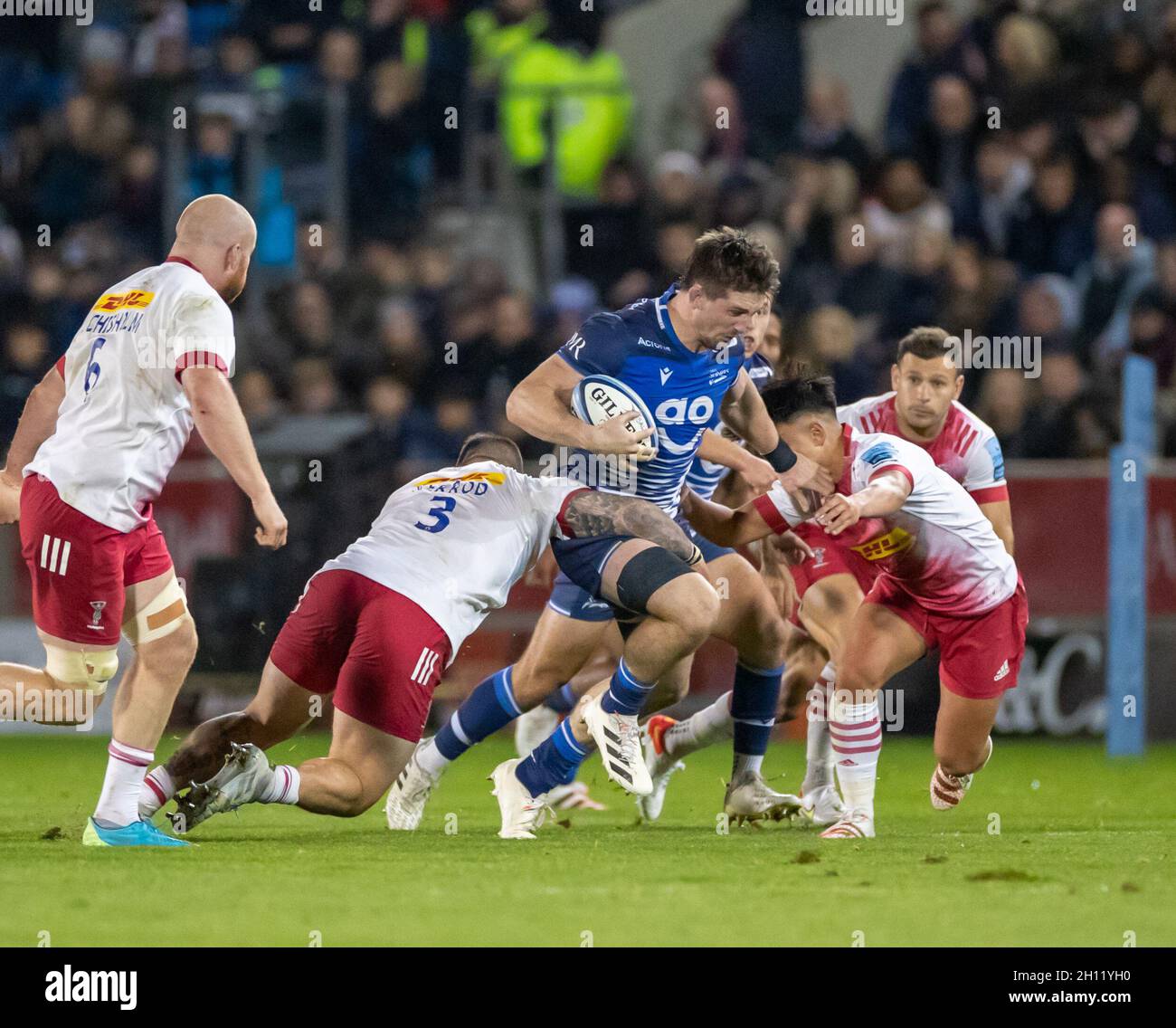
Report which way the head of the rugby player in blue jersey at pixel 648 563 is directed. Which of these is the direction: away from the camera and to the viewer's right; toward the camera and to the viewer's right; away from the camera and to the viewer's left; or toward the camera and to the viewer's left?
toward the camera and to the viewer's right

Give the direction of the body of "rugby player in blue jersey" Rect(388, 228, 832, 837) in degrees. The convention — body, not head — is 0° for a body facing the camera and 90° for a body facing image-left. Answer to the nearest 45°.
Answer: approximately 315°
